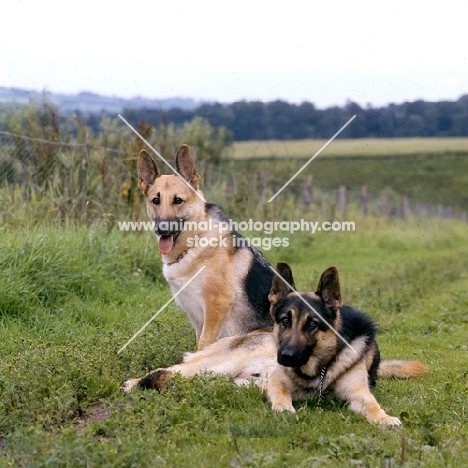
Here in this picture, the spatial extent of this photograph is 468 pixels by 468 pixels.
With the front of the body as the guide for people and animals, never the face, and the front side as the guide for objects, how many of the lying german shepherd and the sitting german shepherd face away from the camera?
0

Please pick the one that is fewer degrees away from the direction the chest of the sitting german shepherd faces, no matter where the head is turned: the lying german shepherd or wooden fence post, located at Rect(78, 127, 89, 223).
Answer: the lying german shepherd

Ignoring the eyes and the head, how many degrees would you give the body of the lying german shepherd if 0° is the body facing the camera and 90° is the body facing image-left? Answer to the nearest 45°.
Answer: approximately 0°

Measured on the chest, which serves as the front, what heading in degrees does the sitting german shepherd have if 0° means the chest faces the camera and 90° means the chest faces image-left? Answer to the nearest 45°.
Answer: approximately 45°

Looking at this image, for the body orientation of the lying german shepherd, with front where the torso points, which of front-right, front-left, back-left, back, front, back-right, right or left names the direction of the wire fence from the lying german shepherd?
back-right

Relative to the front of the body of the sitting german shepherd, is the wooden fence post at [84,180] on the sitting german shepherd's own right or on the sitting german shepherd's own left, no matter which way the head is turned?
on the sitting german shepherd's own right

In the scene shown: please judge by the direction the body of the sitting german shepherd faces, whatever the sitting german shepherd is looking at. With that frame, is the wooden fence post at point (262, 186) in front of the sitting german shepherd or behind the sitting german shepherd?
behind
